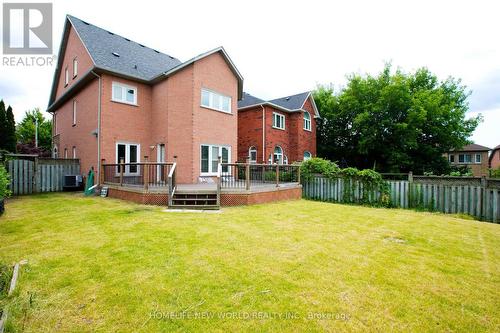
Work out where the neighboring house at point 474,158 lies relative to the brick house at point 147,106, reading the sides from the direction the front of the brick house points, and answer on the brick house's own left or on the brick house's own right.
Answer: on the brick house's own right

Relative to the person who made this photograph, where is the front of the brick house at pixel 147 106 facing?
facing away from the viewer and to the left of the viewer

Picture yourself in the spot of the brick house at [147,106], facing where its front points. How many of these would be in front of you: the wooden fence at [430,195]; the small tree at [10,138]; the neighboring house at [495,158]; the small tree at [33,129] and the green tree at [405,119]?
2

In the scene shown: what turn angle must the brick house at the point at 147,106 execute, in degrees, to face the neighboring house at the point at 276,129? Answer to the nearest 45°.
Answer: approximately 90° to its right

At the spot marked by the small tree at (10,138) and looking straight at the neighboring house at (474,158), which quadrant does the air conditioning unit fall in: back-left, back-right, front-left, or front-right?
front-right

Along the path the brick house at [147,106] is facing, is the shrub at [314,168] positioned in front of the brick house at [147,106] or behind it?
behind
